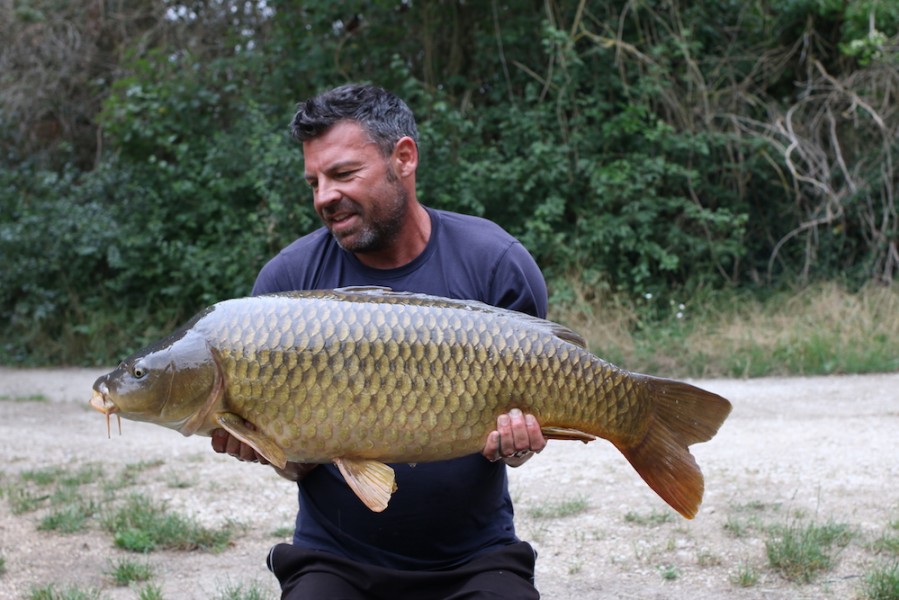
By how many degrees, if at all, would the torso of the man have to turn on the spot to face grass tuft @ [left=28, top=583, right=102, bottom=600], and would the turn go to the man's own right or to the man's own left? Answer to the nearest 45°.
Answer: approximately 135° to the man's own right

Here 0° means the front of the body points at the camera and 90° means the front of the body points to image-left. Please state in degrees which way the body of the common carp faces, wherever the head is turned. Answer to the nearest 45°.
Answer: approximately 90°

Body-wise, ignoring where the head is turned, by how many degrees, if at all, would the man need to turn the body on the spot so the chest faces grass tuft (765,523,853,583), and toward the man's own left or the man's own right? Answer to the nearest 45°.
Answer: approximately 135° to the man's own left

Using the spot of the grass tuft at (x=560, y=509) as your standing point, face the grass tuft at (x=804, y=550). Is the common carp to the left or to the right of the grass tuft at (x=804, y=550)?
right

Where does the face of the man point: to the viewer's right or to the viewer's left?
to the viewer's left

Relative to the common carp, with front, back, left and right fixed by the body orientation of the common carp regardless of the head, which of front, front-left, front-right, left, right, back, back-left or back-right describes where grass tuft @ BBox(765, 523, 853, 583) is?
back-right

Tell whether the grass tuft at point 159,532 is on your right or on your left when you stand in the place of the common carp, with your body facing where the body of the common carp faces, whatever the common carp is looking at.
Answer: on your right

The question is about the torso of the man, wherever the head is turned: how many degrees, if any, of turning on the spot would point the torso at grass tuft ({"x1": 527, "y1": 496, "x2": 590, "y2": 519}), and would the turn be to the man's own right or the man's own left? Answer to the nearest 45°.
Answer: approximately 180°

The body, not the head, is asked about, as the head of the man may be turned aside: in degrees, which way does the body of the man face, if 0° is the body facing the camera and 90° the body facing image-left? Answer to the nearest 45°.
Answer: approximately 0°

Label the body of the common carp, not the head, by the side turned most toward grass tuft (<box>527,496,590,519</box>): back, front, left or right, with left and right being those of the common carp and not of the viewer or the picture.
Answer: right
